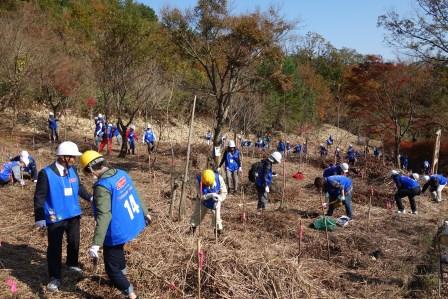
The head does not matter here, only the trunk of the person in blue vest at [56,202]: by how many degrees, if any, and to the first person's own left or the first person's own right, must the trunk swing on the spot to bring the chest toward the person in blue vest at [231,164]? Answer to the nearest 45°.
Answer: approximately 90° to the first person's own left

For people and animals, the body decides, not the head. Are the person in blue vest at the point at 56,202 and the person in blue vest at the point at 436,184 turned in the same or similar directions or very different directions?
very different directions

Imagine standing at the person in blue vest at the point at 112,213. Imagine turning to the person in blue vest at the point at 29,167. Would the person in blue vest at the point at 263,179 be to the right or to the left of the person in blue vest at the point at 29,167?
right

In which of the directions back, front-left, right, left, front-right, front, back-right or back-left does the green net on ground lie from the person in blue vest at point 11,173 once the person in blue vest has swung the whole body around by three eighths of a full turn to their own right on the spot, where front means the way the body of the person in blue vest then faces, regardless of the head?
left

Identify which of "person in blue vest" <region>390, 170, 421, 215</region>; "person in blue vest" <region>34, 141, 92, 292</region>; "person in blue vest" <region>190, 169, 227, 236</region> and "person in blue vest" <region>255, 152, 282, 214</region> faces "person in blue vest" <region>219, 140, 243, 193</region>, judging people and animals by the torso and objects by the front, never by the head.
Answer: "person in blue vest" <region>390, 170, 421, 215</region>

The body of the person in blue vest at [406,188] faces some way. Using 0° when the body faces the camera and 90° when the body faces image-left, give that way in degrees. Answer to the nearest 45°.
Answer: approximately 90°

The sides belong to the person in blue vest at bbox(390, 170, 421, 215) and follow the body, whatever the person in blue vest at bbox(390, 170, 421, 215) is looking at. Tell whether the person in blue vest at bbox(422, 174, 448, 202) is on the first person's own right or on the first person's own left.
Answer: on the first person's own right

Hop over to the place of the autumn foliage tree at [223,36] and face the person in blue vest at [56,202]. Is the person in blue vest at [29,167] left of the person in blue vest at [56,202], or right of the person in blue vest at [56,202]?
right

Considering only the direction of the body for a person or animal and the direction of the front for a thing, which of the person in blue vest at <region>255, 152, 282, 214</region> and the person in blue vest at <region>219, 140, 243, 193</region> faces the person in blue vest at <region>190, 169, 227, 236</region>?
the person in blue vest at <region>219, 140, 243, 193</region>

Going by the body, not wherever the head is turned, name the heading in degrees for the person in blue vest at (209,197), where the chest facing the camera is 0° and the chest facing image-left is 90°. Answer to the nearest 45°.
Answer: approximately 0°

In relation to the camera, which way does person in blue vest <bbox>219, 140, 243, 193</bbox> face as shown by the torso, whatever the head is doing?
toward the camera

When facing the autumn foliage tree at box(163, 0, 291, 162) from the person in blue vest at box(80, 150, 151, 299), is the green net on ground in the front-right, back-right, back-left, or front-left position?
front-right
